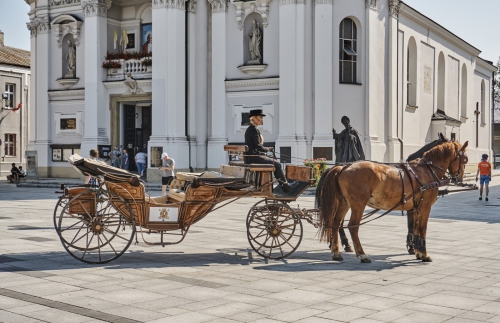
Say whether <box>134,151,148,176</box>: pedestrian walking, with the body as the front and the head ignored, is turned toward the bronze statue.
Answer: no

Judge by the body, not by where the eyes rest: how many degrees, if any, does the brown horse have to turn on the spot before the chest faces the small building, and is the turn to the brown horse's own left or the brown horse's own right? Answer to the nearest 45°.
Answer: approximately 135° to the brown horse's own left

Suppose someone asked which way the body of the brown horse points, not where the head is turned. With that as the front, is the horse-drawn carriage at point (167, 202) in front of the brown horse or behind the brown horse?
behind

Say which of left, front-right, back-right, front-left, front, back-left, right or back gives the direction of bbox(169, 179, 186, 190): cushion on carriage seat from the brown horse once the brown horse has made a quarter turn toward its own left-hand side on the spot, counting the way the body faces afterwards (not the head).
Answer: left

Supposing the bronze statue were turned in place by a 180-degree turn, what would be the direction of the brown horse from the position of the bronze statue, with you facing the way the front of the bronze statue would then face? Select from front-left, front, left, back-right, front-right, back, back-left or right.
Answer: back-right

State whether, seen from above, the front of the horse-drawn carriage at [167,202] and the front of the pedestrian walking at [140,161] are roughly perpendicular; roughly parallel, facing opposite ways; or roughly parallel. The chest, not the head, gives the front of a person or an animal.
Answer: roughly perpendicular

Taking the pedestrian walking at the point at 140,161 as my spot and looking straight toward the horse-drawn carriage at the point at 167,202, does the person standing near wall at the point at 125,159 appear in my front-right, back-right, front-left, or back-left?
back-right

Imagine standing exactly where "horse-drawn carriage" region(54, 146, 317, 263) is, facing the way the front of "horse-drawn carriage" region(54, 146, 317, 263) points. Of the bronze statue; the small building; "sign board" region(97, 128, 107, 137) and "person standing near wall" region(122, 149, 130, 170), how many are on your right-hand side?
0

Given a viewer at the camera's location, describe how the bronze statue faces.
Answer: facing the viewer and to the left of the viewer

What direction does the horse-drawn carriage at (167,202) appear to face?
to the viewer's right

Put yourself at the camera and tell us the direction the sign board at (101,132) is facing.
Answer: facing the viewer

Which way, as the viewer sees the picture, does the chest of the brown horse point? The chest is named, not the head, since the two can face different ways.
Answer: to the viewer's right

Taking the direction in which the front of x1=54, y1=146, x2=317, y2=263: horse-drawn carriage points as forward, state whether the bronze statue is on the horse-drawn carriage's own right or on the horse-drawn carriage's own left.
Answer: on the horse-drawn carriage's own left

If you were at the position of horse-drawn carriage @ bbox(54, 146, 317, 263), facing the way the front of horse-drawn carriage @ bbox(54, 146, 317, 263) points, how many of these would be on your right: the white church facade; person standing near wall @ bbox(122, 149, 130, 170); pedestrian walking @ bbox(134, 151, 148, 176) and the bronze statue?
0

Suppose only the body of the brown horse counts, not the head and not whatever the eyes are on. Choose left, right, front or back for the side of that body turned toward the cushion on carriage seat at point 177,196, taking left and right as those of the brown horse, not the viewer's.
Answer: back

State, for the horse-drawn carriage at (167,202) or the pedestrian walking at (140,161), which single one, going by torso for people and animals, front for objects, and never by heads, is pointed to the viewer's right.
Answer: the horse-drawn carriage
